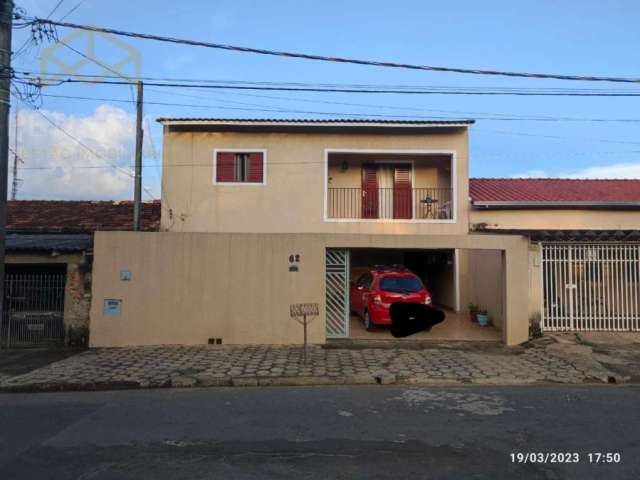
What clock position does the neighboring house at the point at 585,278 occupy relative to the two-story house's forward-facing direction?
The neighboring house is roughly at 10 o'clock from the two-story house.

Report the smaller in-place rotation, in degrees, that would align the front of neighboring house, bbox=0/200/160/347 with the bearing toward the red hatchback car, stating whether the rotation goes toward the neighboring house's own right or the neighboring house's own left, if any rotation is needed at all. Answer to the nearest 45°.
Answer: approximately 90° to the neighboring house's own left

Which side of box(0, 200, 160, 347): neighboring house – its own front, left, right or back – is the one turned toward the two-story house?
left

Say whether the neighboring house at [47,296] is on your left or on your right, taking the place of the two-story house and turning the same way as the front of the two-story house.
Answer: on your right

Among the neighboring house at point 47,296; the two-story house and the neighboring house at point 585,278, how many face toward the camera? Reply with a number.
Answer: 3

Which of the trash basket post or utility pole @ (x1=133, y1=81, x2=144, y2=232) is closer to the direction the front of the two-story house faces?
the trash basket post

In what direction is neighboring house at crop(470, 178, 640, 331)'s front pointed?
toward the camera

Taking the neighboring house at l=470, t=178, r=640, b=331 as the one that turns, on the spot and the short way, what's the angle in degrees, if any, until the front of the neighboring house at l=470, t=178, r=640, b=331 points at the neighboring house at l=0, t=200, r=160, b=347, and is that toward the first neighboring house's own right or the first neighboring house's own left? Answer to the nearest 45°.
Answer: approximately 45° to the first neighboring house's own right

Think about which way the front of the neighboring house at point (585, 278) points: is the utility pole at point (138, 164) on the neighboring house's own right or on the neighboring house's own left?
on the neighboring house's own right

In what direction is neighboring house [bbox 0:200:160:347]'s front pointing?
toward the camera
